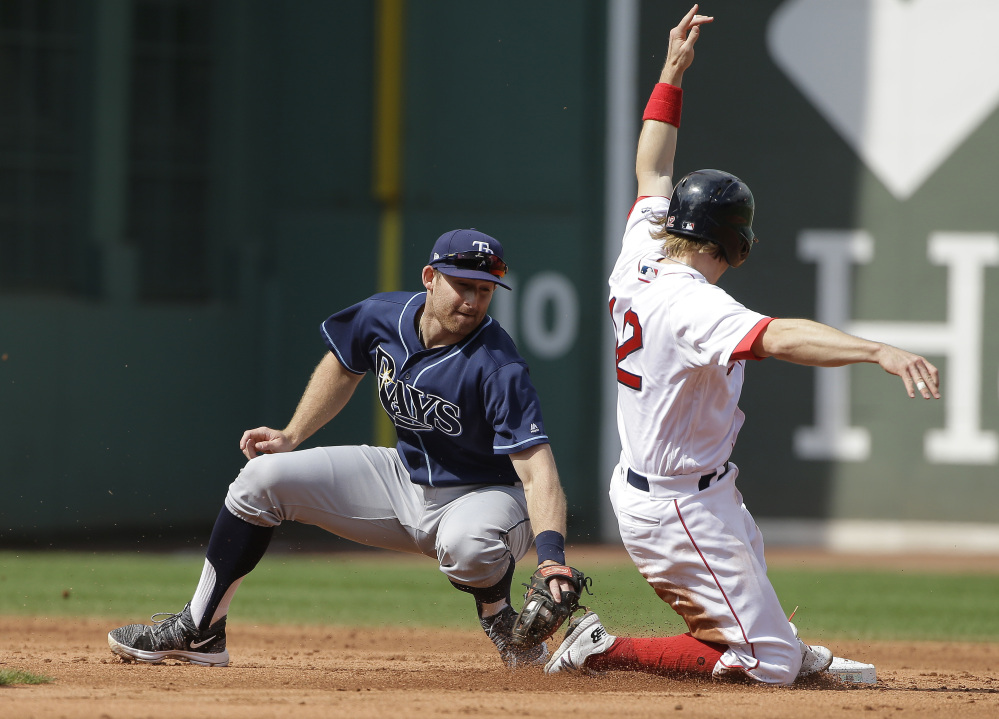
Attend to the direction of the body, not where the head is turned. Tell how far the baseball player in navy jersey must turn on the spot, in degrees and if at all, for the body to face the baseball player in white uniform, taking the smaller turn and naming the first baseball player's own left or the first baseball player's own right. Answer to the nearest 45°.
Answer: approximately 45° to the first baseball player's own left

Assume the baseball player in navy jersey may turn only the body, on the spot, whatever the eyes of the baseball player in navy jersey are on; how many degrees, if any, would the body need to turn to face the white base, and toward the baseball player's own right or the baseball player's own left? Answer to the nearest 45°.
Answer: approximately 90° to the baseball player's own left

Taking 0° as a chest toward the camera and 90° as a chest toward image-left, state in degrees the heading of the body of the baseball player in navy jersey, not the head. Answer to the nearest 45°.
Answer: approximately 0°

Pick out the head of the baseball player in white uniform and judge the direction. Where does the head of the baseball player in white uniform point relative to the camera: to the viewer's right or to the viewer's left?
to the viewer's right

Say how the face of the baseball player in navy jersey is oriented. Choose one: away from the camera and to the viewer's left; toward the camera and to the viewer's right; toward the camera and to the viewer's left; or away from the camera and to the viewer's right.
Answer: toward the camera and to the viewer's right
